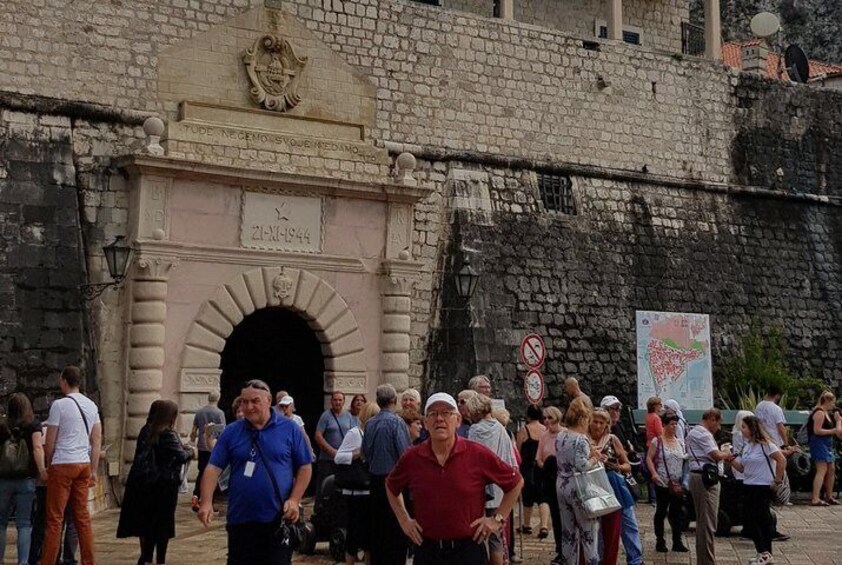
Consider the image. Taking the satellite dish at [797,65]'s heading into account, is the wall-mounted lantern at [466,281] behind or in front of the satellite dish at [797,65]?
in front

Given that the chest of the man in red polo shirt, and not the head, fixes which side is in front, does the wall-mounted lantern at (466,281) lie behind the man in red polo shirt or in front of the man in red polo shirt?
behind

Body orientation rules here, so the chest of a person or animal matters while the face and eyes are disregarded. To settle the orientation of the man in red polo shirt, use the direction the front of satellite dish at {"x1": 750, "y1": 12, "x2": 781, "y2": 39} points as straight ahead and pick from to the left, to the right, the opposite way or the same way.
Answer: the same way

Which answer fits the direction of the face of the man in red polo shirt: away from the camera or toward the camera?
toward the camera

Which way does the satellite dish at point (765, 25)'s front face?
toward the camera

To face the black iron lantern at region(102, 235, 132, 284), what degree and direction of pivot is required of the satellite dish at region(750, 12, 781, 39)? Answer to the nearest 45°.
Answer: approximately 45° to its right

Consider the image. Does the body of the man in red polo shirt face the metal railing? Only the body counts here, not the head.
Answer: no

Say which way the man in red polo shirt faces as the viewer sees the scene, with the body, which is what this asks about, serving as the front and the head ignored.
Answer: toward the camera

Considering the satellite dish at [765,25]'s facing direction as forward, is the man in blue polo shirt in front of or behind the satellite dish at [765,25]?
in front
